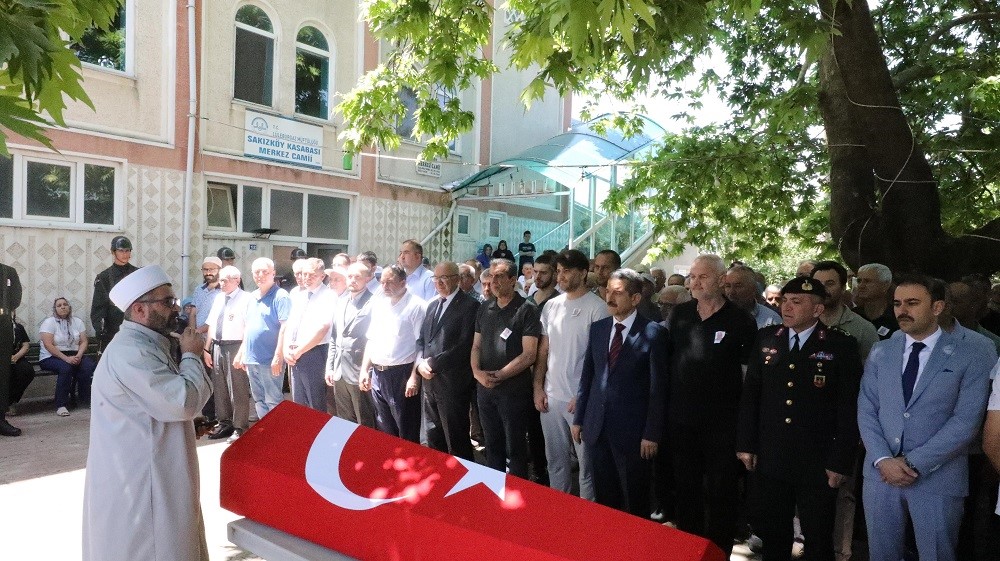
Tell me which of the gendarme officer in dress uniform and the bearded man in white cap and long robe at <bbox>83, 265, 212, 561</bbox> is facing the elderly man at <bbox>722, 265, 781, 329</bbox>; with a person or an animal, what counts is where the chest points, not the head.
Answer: the bearded man in white cap and long robe at <bbox>83, 265, 212, 561</bbox>

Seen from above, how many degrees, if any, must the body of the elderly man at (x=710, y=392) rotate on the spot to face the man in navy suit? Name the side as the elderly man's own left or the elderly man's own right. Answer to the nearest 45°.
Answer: approximately 45° to the elderly man's own right

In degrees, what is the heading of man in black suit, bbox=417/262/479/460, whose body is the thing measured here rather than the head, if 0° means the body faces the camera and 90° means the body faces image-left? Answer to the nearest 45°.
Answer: approximately 45°

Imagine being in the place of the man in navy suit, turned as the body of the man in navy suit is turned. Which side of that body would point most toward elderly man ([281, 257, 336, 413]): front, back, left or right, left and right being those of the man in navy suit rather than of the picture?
right

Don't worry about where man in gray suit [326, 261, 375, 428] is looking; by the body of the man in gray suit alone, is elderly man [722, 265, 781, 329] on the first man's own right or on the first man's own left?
on the first man's own left

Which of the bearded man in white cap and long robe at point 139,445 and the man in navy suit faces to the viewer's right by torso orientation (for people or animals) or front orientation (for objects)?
the bearded man in white cap and long robe

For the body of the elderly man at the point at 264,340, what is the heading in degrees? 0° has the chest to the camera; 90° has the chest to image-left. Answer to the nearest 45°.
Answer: approximately 45°

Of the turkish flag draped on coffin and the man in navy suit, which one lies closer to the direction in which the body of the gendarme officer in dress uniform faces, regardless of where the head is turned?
the turkish flag draped on coffin

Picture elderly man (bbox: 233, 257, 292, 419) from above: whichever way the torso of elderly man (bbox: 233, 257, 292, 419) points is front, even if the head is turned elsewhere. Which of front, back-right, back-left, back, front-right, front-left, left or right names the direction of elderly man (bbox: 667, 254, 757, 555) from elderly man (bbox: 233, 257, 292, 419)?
left

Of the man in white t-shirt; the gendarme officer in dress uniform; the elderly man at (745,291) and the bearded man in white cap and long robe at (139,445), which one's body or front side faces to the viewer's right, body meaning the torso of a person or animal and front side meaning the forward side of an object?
the bearded man in white cap and long robe at (139,445)

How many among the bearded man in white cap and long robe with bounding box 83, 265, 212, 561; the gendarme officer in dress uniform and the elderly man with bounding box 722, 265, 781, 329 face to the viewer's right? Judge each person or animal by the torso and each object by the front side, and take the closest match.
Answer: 1

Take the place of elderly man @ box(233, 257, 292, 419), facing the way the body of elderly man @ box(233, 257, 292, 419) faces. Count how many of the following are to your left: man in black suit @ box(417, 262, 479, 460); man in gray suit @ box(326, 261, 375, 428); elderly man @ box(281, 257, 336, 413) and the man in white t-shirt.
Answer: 4

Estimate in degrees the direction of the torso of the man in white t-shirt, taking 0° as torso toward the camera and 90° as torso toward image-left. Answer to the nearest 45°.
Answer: approximately 45°

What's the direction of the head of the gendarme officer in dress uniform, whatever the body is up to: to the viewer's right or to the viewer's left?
to the viewer's left

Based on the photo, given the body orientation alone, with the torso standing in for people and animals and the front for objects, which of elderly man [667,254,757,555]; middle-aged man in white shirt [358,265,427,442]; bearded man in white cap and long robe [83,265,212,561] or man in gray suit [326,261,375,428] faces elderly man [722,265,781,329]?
bearded man in white cap and long robe [83,265,212,561]

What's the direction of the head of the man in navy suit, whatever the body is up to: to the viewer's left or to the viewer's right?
to the viewer's left
